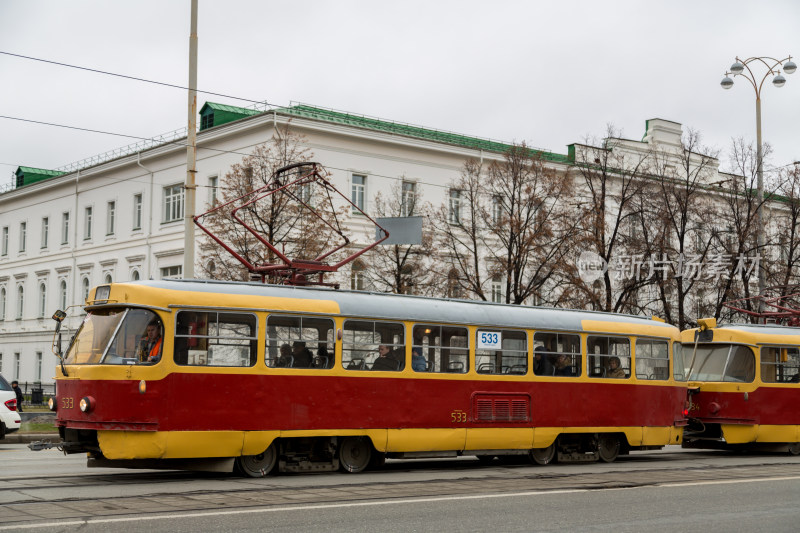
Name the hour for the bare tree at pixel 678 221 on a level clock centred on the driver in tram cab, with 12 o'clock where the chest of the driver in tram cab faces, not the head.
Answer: The bare tree is roughly at 6 o'clock from the driver in tram cab.

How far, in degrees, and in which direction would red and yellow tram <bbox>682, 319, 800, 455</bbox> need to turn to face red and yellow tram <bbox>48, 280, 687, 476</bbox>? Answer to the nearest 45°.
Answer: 0° — it already faces it

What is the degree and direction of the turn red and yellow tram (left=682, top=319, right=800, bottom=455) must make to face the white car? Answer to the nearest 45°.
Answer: approximately 45° to its right

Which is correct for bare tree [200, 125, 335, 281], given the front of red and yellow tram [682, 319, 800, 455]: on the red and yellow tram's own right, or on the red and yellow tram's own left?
on the red and yellow tram's own right

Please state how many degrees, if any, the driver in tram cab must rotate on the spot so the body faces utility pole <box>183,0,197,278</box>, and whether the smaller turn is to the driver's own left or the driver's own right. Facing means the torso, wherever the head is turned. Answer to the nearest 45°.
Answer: approximately 135° to the driver's own right

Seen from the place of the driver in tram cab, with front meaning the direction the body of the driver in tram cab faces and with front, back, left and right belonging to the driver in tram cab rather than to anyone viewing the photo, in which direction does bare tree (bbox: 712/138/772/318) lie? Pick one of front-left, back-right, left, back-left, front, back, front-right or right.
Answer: back
